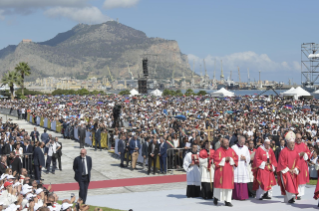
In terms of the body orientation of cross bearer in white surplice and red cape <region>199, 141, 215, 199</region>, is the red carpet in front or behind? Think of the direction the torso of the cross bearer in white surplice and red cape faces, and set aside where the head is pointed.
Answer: behind

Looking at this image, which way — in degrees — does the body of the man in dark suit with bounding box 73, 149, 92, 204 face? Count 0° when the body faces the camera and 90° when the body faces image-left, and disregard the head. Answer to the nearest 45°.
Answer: approximately 0°
